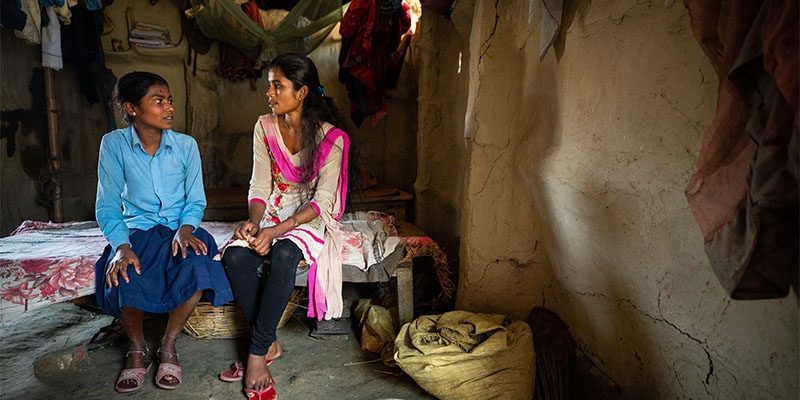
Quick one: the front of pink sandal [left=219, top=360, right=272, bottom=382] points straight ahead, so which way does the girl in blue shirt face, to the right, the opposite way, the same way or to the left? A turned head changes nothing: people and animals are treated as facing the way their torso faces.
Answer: to the left

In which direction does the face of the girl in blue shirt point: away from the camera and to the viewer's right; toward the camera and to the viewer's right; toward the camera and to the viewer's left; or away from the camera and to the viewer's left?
toward the camera and to the viewer's right

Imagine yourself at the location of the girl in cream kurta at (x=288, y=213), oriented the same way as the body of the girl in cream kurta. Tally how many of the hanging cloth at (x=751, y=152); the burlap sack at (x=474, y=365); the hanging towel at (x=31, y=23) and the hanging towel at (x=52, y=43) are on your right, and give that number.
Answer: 2

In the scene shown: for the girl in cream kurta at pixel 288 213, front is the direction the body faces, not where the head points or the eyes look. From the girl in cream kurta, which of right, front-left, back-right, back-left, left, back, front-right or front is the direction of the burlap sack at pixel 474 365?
left

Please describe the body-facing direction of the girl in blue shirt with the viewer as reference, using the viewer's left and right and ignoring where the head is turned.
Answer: facing the viewer

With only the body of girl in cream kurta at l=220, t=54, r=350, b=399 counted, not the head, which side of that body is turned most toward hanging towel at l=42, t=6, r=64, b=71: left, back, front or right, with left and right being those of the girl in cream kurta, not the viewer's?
right

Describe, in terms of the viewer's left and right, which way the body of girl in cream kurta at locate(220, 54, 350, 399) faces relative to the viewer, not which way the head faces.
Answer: facing the viewer and to the left of the viewer

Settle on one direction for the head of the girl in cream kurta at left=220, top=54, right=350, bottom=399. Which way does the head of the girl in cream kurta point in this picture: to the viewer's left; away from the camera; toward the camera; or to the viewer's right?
to the viewer's left

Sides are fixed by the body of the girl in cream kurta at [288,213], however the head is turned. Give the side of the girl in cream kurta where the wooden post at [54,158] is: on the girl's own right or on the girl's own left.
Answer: on the girl's own right

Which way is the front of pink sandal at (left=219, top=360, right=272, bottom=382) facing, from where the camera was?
facing to the left of the viewer

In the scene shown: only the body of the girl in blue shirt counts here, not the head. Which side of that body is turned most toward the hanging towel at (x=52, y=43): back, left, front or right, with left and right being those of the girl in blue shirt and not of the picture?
back

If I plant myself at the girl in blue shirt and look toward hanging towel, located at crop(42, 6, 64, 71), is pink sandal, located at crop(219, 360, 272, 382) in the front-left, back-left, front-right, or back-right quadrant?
back-right
